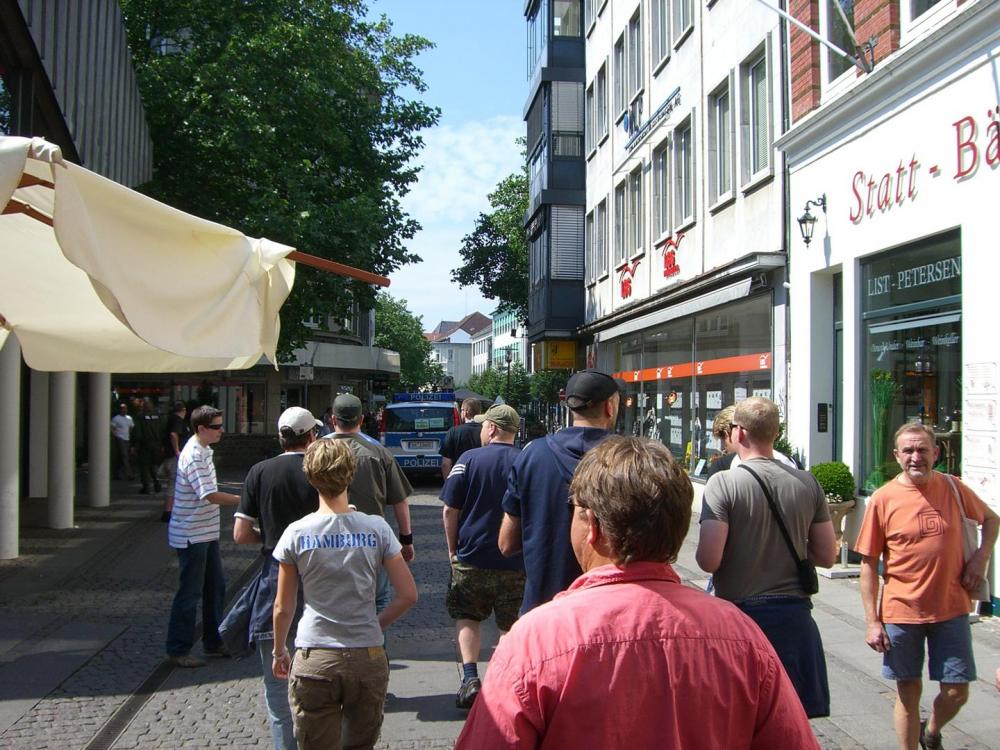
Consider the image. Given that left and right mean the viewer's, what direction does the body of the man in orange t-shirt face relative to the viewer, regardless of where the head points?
facing the viewer

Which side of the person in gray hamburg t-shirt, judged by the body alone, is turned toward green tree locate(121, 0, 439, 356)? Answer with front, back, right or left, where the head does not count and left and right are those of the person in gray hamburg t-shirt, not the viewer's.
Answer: front

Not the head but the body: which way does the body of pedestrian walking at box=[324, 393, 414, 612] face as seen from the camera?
away from the camera

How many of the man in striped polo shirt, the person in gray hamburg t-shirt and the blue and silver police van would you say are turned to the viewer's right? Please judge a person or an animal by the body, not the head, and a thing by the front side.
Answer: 1

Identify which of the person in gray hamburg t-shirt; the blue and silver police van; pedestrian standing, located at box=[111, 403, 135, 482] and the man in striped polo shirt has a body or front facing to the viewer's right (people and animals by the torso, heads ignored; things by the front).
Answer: the man in striped polo shirt

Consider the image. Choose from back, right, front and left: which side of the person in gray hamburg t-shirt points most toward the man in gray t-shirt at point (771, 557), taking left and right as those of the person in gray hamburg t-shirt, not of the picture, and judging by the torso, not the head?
right

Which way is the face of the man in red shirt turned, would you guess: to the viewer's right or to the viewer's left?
to the viewer's left

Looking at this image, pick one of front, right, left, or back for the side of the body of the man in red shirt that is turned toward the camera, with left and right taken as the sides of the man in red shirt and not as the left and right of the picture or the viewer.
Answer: back

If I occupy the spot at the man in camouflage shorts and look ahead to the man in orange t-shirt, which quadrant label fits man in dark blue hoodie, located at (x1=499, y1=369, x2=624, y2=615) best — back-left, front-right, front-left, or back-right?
front-right

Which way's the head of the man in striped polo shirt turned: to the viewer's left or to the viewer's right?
to the viewer's right

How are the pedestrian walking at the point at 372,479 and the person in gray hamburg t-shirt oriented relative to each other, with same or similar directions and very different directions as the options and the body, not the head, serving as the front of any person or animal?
same or similar directions
